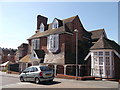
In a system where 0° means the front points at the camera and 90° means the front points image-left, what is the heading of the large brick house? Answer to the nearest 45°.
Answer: approximately 45°

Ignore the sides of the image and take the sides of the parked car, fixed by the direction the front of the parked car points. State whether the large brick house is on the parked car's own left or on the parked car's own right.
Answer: on the parked car's own right

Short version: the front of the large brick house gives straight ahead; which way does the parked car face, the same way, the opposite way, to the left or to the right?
to the right
